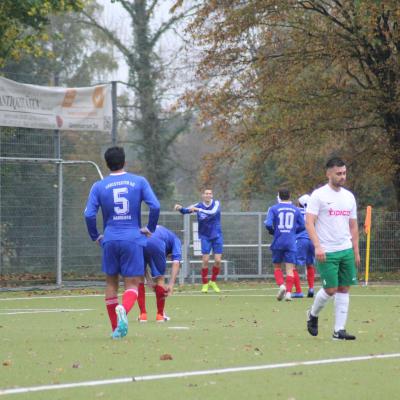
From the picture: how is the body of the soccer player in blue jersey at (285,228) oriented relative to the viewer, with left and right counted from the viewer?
facing away from the viewer

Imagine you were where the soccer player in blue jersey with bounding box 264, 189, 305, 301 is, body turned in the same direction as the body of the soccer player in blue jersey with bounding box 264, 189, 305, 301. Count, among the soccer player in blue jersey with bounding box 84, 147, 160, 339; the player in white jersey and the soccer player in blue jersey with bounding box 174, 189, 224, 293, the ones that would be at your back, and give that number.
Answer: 2

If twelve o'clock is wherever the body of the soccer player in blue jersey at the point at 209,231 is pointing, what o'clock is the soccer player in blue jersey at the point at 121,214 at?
the soccer player in blue jersey at the point at 121,214 is roughly at 12 o'clock from the soccer player in blue jersey at the point at 209,231.

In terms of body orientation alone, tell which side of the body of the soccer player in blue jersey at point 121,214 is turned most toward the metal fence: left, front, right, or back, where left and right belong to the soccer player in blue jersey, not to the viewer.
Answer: front

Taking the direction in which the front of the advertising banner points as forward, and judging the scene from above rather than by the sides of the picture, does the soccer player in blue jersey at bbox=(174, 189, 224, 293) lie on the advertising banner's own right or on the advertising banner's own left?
on the advertising banner's own left

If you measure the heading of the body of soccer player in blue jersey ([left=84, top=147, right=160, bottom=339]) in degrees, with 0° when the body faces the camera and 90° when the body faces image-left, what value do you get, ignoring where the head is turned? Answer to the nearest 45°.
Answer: approximately 180°

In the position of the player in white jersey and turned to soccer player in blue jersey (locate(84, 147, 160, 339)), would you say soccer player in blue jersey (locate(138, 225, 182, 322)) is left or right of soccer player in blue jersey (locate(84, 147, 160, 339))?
right

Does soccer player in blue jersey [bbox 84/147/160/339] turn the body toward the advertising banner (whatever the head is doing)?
yes

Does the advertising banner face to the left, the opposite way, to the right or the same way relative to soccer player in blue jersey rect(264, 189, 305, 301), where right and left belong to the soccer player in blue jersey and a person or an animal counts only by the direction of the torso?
the opposite way

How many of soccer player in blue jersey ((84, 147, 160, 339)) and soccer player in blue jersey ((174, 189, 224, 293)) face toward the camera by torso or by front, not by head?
1

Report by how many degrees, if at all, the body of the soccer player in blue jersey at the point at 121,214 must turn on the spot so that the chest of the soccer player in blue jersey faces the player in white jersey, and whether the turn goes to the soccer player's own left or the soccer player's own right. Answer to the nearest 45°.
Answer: approximately 90° to the soccer player's own right

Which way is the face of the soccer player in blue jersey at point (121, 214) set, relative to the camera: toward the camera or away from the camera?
away from the camera

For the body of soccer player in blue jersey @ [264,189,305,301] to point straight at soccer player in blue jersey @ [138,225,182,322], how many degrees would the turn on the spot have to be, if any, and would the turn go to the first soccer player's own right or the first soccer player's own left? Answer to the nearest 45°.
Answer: approximately 180°

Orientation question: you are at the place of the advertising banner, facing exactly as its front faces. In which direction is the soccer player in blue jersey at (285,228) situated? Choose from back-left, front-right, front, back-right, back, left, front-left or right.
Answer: front-left
